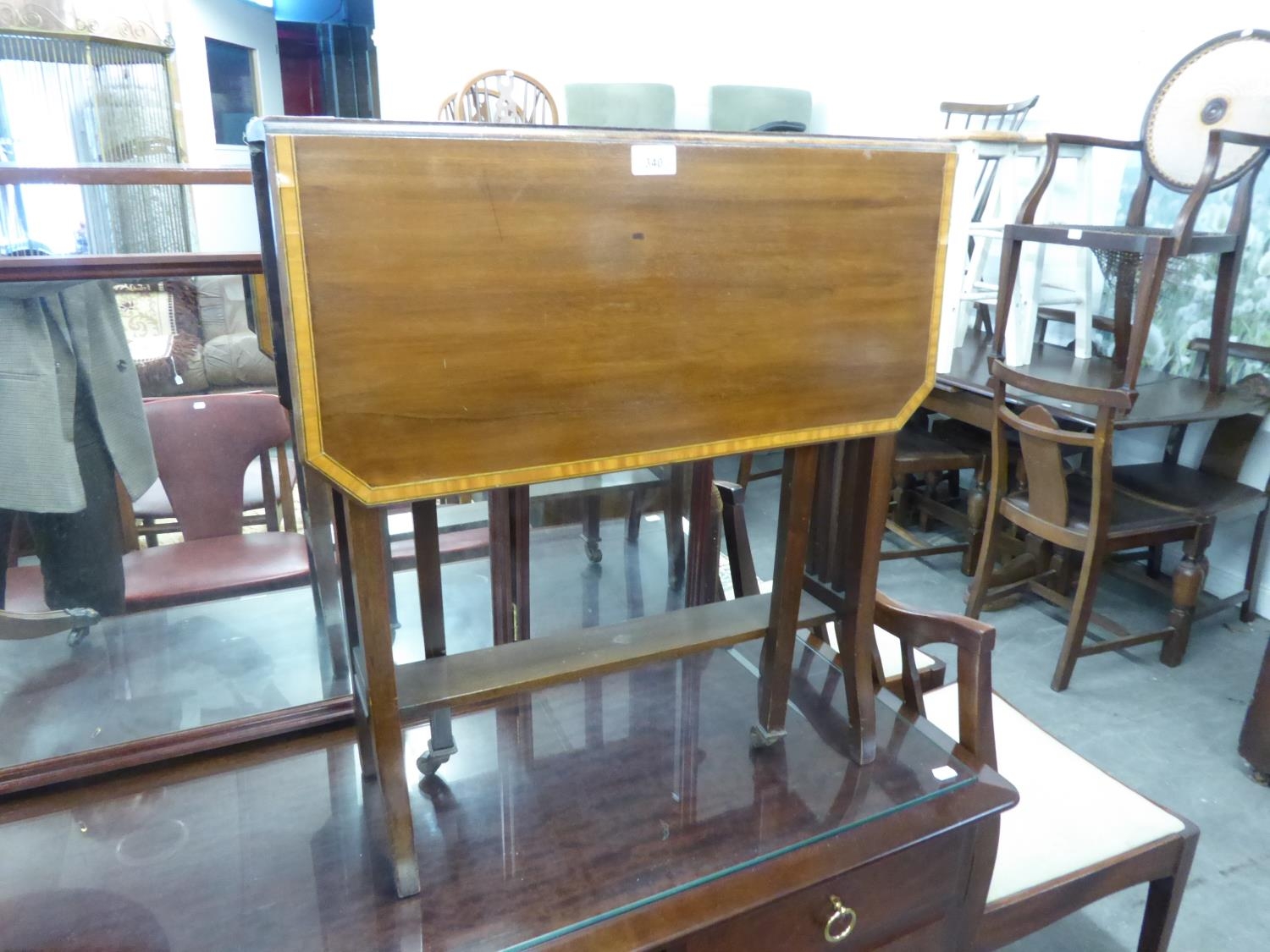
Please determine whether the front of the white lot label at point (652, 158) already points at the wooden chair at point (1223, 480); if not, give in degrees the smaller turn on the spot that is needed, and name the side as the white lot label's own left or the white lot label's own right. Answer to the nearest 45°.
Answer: approximately 135° to the white lot label's own left

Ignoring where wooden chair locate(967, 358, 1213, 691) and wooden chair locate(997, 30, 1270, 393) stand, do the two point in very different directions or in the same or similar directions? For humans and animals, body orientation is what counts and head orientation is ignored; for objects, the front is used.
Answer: very different directions

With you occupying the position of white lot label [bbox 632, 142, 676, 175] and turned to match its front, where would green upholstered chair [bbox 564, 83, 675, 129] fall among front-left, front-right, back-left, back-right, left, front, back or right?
back

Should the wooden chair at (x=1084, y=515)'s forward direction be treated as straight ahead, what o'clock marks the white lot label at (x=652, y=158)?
The white lot label is roughly at 5 o'clock from the wooden chair.

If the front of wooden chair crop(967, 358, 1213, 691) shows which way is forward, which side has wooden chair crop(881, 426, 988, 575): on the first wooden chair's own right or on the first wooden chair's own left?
on the first wooden chair's own left

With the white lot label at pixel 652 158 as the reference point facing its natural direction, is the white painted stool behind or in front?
behind

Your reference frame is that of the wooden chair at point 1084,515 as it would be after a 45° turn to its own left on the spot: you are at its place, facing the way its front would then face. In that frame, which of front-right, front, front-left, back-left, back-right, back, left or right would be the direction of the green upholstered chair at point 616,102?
front-left

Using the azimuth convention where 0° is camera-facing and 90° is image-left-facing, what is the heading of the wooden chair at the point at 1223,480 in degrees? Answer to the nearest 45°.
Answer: approximately 45°

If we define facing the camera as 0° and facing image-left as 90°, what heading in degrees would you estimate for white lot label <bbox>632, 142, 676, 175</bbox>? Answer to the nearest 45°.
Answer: approximately 0°

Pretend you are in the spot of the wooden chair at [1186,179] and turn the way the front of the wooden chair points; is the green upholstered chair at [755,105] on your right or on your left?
on your right

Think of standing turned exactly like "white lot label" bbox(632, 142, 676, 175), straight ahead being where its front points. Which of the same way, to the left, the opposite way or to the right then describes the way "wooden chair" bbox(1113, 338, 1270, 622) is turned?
to the right

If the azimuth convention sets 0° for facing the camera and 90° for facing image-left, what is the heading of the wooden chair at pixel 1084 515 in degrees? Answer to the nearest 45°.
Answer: approximately 225°
